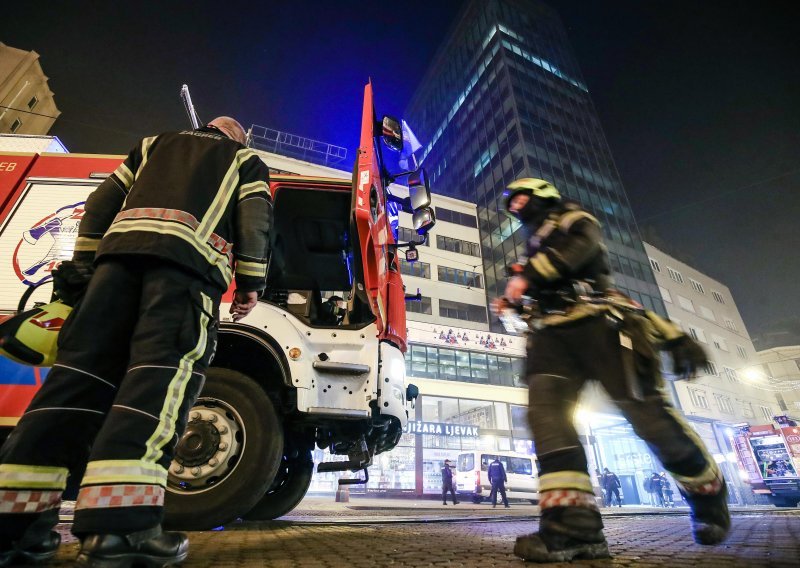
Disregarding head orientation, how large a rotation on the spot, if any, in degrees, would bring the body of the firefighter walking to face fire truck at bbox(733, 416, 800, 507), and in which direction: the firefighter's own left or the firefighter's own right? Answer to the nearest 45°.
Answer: approximately 90° to the firefighter's own right

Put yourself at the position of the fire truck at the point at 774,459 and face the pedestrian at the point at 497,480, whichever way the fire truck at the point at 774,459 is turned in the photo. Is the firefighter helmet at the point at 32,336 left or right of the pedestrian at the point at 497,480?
left

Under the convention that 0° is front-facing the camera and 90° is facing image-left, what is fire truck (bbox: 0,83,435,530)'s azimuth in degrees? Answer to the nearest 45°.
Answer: approximately 270°

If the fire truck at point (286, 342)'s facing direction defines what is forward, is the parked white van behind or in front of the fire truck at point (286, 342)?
in front

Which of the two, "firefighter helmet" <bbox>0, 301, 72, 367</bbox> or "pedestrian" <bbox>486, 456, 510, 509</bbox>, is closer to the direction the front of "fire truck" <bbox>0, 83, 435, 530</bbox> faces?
the pedestrian

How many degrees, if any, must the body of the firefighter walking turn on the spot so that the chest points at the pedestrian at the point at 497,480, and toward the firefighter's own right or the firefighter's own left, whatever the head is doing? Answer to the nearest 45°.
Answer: approximately 90° to the firefighter's own right

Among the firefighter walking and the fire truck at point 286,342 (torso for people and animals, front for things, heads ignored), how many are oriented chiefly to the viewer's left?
1

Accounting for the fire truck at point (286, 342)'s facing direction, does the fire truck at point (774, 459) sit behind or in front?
in front

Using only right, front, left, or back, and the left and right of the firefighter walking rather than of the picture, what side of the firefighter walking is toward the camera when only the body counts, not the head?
left
